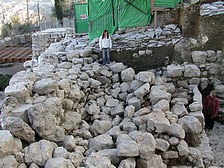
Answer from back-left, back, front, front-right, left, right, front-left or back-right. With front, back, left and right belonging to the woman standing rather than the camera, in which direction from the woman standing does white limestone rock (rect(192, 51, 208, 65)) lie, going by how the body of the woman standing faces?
left

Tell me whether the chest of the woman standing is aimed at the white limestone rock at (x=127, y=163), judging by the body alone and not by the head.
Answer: yes

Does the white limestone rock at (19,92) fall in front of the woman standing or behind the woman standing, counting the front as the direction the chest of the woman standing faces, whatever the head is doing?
in front

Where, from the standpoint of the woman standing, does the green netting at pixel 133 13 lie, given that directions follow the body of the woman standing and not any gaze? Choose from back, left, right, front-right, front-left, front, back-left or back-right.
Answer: back-left

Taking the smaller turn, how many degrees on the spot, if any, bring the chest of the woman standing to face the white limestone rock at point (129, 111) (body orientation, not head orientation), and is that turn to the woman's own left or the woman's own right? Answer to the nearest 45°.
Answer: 0° — they already face it

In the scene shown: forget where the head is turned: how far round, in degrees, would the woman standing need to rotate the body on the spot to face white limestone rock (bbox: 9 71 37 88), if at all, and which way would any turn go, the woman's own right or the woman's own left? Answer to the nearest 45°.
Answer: approximately 45° to the woman's own right

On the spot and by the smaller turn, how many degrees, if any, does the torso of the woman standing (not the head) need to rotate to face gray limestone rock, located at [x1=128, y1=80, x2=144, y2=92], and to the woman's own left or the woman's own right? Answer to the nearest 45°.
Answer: approximately 45° to the woman's own left

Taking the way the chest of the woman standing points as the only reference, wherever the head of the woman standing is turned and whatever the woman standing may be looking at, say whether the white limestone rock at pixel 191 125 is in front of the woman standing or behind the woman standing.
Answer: in front

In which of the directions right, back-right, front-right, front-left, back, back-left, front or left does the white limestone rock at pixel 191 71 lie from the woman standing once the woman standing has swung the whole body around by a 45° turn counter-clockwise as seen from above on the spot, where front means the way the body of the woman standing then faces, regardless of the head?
front-left

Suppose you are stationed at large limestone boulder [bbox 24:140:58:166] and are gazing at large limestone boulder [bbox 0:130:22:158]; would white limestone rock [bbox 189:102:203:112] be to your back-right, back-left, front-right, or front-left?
back-right

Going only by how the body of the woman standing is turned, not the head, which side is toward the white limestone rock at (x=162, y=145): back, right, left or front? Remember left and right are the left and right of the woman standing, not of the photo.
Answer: front

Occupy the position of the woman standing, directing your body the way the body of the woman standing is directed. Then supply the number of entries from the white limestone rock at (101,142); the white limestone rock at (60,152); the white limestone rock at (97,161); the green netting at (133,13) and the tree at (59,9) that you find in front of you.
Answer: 3

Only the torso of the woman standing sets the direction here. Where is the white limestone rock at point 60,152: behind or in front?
in front

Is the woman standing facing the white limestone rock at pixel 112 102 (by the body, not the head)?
yes

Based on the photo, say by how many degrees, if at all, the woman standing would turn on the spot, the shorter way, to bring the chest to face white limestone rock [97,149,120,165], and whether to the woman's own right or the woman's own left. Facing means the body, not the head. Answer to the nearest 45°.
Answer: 0° — they already face it

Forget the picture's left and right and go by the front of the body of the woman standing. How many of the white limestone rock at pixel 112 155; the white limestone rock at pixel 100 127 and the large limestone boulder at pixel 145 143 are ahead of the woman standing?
3

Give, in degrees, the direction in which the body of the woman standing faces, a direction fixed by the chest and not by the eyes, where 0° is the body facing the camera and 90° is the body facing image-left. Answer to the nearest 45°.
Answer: approximately 0°

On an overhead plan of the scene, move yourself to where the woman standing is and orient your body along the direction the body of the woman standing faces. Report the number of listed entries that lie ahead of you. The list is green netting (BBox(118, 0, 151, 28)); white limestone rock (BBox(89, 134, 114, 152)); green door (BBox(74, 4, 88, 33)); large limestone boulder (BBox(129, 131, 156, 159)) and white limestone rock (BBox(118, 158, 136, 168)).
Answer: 3
